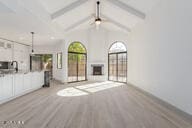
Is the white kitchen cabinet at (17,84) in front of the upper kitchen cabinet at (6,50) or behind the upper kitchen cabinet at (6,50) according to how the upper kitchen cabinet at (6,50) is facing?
in front

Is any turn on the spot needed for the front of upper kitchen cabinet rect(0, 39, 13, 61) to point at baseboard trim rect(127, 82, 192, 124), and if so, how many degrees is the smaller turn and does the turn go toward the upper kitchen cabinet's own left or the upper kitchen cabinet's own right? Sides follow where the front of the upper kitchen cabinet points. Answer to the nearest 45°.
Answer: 0° — it already faces it

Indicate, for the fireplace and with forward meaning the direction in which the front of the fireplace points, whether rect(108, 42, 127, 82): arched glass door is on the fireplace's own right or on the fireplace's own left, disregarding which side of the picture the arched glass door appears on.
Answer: on the fireplace's own left

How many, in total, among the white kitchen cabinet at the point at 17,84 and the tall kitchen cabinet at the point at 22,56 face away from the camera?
0

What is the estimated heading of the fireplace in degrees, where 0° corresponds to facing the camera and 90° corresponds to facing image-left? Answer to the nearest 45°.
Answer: approximately 0°

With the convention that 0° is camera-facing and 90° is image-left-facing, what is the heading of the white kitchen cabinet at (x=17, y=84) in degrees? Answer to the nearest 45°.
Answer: approximately 315°

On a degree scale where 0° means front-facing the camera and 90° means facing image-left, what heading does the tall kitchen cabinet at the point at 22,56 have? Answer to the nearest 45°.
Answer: approximately 315°

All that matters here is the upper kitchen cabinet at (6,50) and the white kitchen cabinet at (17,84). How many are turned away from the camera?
0

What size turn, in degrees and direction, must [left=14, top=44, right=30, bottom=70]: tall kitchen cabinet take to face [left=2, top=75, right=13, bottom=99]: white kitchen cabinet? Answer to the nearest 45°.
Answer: approximately 45° to its right

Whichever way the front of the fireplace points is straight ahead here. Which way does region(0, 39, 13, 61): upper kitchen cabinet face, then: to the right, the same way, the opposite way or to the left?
to the left

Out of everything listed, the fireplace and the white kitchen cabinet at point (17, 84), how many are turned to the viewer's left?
0

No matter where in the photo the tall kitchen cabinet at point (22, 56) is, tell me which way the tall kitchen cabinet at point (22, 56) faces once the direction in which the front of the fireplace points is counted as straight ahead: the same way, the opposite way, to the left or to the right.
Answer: to the left
